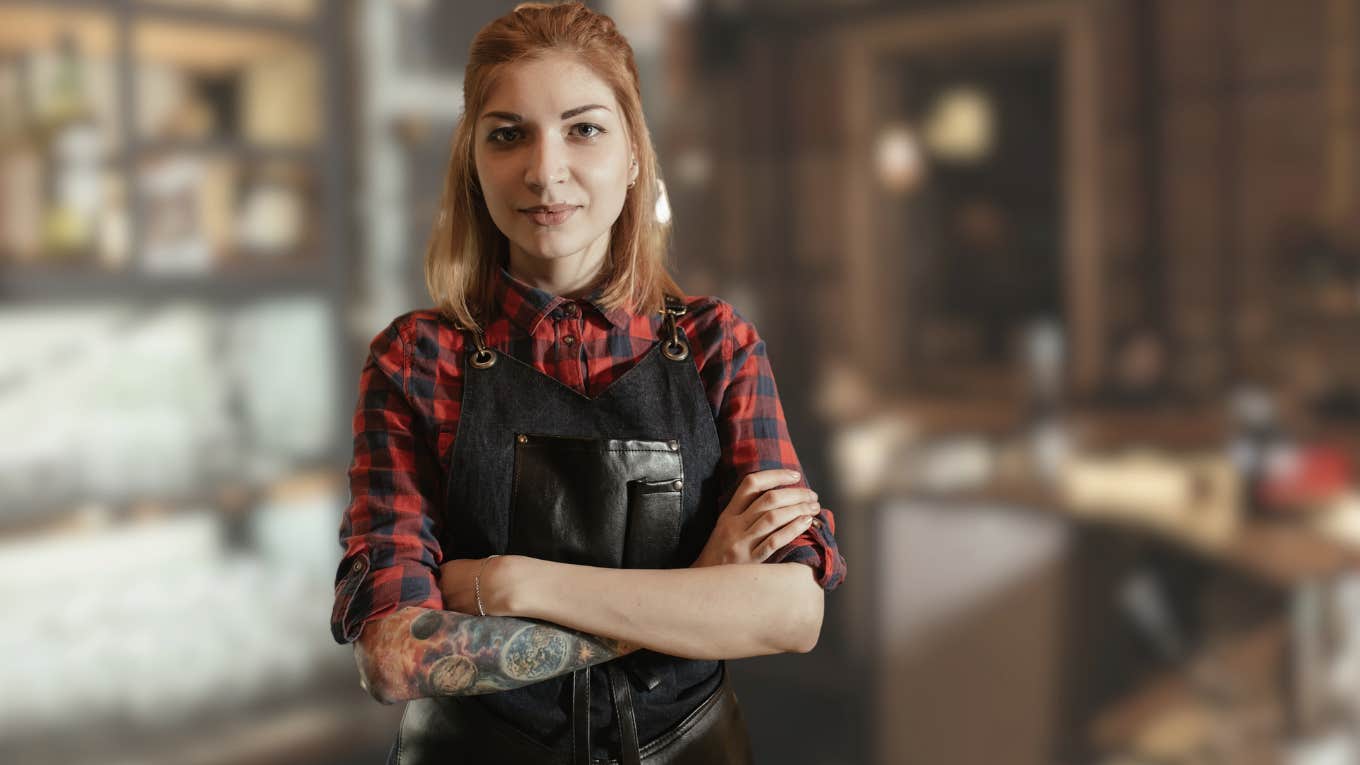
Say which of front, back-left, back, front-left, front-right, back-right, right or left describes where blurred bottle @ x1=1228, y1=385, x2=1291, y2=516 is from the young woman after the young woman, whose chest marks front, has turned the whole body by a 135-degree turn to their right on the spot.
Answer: right

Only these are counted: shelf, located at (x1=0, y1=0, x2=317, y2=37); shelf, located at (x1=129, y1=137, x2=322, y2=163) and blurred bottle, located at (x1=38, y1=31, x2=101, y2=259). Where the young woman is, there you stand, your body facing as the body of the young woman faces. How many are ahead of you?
0

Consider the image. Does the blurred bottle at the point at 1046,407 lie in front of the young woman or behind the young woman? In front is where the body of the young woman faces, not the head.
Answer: behind

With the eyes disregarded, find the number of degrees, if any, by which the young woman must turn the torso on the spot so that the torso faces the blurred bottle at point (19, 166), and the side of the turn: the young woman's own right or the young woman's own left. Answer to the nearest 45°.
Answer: approximately 135° to the young woman's own right

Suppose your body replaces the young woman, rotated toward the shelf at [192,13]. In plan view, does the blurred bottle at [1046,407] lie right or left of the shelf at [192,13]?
right

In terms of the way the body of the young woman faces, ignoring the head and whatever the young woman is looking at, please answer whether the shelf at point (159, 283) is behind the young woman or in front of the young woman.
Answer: behind

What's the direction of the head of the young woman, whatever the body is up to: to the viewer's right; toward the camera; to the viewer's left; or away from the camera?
toward the camera

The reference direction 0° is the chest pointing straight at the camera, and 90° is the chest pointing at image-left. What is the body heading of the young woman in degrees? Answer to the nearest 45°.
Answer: approximately 0°

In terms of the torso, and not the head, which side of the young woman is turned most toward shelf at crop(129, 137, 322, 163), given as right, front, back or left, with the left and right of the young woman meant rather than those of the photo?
back
